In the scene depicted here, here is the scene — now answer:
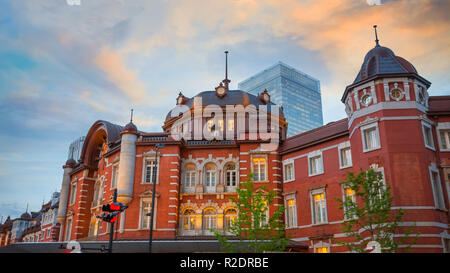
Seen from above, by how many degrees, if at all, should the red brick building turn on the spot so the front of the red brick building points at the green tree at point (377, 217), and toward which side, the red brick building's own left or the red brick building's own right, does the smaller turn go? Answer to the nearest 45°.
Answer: approximately 45° to the red brick building's own left

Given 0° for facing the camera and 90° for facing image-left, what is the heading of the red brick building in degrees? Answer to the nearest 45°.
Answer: approximately 45°
